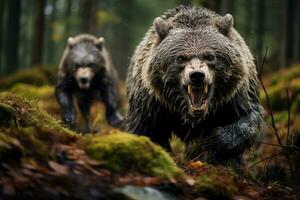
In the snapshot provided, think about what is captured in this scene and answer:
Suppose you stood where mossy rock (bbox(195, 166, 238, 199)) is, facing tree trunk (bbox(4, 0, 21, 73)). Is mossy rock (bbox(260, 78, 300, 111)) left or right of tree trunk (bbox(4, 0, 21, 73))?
right

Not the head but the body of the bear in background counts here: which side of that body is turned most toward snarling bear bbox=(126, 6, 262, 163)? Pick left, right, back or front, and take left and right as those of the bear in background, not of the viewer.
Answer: front

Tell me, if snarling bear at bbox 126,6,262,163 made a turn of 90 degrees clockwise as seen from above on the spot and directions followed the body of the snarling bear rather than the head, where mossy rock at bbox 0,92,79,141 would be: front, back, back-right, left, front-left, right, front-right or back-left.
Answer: front-left

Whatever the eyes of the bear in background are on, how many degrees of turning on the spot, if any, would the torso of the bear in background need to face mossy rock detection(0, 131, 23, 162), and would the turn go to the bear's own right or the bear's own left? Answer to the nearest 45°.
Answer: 0° — it already faces it

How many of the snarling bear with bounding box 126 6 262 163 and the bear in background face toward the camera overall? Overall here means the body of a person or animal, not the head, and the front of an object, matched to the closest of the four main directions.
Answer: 2

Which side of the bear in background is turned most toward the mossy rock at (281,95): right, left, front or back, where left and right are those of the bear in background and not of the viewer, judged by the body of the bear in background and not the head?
left

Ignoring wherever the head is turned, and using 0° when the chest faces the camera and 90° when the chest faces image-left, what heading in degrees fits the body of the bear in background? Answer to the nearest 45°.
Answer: approximately 0°

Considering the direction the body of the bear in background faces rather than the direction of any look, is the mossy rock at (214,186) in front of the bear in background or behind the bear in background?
in front
